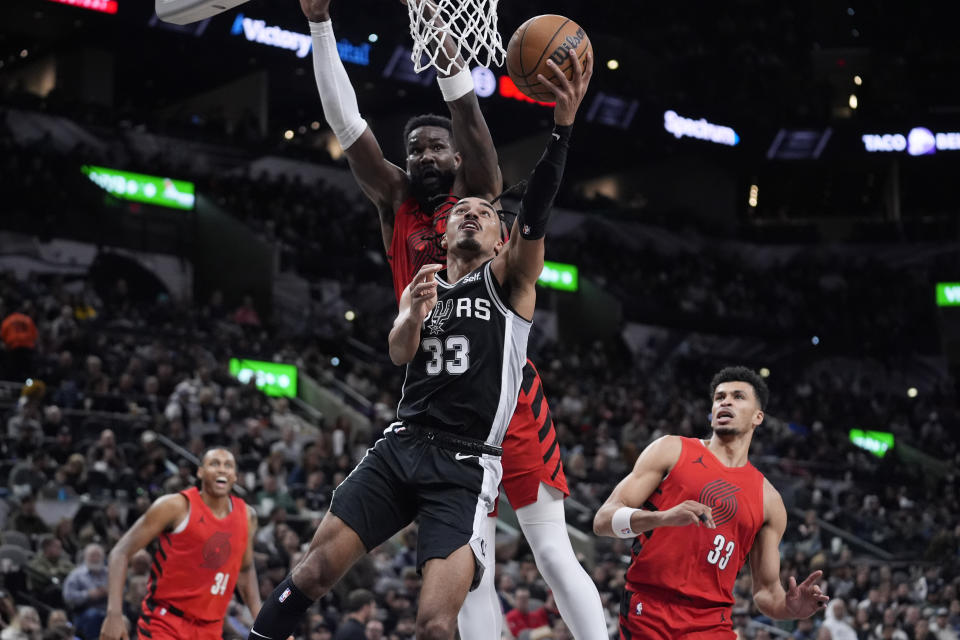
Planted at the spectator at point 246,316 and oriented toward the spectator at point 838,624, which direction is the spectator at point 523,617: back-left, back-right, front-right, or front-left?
front-right

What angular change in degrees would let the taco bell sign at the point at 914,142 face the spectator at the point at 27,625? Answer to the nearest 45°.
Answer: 0° — it already faces them

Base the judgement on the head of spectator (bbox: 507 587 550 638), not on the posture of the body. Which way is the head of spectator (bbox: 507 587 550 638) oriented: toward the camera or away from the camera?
toward the camera

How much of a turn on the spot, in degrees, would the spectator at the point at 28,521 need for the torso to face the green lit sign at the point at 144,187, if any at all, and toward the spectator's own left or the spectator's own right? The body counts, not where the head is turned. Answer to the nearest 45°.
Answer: approximately 180°

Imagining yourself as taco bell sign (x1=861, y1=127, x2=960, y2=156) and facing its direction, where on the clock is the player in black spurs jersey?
The player in black spurs jersey is roughly at 12 o'clock from the taco bell sign.

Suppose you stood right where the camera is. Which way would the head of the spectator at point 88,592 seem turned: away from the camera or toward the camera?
toward the camera

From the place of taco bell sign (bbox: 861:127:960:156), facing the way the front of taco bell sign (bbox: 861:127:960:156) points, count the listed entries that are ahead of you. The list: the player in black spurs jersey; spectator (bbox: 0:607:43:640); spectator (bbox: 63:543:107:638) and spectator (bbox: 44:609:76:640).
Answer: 4

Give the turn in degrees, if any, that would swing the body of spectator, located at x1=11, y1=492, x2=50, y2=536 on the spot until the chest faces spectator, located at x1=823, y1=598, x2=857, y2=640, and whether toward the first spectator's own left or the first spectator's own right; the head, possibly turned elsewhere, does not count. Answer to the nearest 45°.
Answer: approximately 90° to the first spectator's own left

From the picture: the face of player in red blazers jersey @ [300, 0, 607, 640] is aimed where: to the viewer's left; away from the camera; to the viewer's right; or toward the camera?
toward the camera

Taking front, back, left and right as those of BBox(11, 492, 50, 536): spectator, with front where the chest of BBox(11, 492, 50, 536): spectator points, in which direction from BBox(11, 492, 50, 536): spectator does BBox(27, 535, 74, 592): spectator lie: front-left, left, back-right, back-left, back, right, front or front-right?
front

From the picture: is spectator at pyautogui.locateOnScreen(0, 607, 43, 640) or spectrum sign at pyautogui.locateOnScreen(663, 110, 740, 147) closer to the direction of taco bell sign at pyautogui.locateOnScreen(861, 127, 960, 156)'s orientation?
the spectator

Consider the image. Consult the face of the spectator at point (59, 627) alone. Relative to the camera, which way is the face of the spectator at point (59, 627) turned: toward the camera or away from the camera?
toward the camera

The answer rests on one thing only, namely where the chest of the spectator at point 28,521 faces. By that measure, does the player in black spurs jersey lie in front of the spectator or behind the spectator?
in front

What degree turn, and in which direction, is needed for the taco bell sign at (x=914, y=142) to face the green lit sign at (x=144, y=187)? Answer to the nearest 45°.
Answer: approximately 45° to its right

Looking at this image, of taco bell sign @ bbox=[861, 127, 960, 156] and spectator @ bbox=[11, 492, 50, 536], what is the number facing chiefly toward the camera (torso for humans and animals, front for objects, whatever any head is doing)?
2

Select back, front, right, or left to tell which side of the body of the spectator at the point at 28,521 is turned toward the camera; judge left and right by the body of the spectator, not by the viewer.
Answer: front

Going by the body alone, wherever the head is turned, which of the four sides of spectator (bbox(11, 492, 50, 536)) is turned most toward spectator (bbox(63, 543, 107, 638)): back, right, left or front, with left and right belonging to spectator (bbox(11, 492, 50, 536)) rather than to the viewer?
front

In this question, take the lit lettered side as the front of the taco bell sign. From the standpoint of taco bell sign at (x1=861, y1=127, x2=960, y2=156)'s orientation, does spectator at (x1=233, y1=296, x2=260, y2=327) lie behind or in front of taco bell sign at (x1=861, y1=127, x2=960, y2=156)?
in front

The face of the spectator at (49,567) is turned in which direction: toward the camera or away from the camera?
toward the camera
